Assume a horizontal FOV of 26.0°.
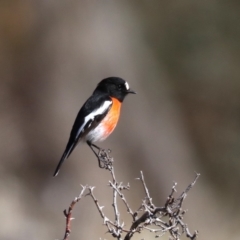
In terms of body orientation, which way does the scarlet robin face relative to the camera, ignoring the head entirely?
to the viewer's right
